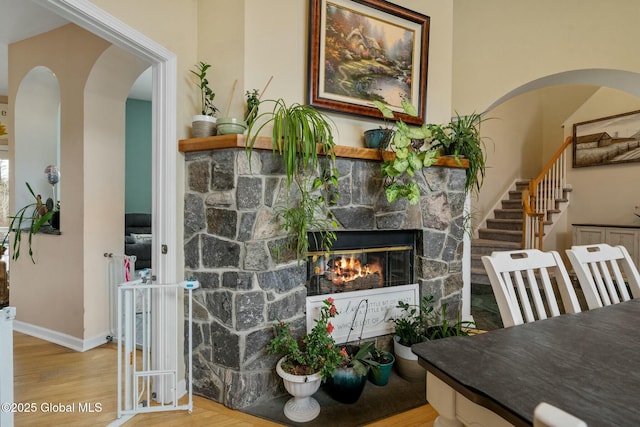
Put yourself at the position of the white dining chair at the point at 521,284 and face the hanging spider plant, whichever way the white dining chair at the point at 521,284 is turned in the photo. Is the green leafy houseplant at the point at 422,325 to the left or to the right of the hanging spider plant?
right

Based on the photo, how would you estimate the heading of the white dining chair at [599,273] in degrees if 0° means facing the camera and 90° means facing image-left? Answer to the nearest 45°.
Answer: approximately 315°

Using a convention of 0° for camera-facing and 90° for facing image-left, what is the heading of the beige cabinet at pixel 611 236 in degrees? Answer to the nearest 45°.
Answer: approximately 0°

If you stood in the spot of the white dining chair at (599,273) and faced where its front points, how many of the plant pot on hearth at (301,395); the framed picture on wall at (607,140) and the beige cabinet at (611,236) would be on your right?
1

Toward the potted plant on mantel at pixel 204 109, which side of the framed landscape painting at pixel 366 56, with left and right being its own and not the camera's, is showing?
right

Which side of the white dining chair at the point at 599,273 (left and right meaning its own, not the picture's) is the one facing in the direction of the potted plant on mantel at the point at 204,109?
right

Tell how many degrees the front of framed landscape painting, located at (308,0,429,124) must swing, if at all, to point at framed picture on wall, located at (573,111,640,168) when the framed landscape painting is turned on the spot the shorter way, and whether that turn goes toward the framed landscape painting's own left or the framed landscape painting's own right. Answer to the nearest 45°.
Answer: approximately 90° to the framed landscape painting's own left

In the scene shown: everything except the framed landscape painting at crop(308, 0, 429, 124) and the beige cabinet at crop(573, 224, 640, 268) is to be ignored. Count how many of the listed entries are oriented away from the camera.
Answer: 0

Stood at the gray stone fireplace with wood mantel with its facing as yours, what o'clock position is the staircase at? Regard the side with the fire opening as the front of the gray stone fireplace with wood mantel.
The staircase is roughly at 9 o'clock from the gray stone fireplace with wood mantel.

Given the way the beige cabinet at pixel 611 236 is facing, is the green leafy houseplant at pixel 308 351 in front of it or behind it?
in front
